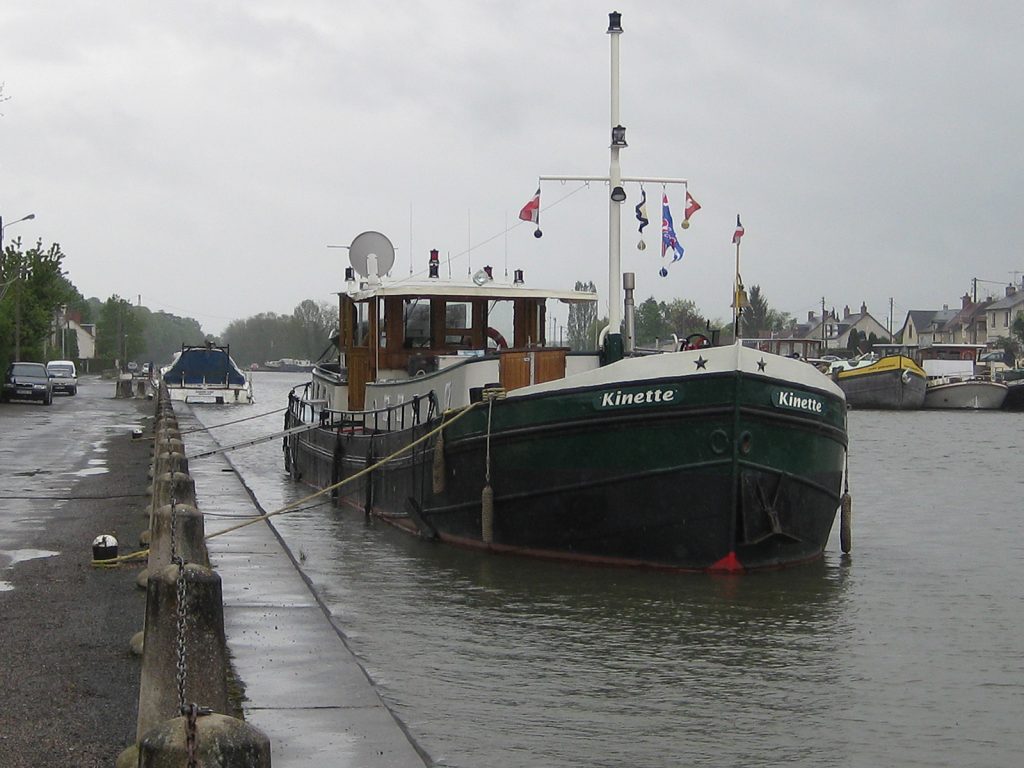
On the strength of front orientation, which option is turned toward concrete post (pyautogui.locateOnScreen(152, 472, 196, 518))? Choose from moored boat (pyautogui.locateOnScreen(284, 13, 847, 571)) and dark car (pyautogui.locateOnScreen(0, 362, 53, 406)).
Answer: the dark car

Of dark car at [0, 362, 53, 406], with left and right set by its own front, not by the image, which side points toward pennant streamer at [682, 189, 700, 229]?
front

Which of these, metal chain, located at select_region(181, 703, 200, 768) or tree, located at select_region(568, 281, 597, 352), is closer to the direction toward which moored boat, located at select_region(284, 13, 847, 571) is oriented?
the metal chain

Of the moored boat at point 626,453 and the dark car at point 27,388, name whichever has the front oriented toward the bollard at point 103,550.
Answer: the dark car

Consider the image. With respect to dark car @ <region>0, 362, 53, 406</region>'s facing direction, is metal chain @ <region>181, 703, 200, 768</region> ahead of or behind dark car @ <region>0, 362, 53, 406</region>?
ahead

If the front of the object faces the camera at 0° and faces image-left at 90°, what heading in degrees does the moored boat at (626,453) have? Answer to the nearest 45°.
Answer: approximately 315°

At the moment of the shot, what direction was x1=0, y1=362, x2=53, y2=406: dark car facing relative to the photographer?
facing the viewer

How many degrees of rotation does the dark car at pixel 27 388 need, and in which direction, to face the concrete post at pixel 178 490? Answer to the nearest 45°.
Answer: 0° — it already faces it

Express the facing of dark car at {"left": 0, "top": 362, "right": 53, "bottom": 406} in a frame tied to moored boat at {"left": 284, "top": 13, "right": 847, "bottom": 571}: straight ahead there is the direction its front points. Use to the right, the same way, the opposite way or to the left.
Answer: the same way

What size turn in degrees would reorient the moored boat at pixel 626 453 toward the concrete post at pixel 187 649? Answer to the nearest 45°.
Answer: approximately 45° to its right

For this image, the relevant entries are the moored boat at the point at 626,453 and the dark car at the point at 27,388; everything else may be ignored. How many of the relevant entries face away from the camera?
0

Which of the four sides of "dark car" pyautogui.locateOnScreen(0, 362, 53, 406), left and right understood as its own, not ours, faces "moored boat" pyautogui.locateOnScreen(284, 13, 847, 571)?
front

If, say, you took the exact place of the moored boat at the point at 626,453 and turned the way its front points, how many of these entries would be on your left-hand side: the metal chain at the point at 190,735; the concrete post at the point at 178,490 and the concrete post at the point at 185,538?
0
